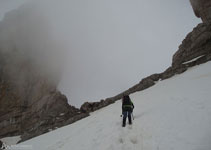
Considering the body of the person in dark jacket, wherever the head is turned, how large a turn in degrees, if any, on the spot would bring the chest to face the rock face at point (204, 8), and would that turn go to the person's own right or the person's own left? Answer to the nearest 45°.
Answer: approximately 45° to the person's own right

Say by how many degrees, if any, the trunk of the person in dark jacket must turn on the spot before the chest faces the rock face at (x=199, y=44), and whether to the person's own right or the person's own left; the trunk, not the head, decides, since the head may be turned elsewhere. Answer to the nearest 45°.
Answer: approximately 45° to the person's own right

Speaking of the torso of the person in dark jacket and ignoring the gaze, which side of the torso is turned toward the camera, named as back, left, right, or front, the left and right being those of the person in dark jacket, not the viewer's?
back
